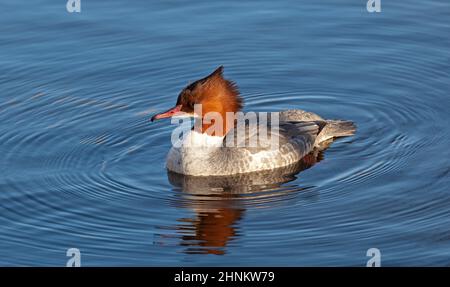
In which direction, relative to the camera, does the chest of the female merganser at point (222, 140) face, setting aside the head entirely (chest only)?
to the viewer's left
